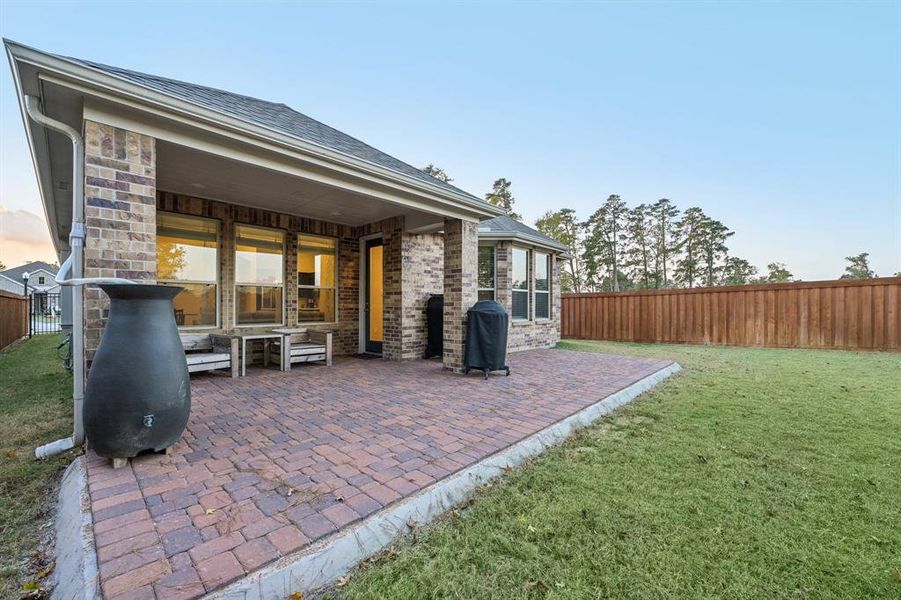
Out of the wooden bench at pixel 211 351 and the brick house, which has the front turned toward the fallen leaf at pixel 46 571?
the wooden bench

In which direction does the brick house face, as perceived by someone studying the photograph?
facing away from the viewer and to the left of the viewer

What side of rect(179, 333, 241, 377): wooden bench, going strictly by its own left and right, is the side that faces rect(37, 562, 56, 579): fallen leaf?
front

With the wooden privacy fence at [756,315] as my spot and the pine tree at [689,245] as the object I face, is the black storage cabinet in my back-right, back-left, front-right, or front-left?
back-left

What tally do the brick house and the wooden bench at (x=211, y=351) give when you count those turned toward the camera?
1

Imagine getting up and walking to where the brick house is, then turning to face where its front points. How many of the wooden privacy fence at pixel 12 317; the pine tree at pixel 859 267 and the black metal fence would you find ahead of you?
2

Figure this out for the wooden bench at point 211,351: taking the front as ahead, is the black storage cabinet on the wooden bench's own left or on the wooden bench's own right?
on the wooden bench's own left

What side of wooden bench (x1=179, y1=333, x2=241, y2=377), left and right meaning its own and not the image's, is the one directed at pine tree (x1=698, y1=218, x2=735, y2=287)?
left

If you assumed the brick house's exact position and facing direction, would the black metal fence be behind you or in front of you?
in front
